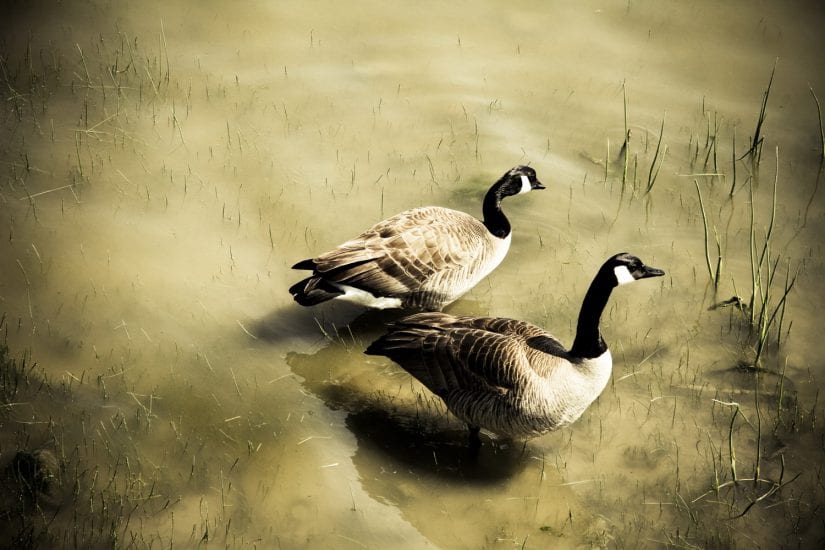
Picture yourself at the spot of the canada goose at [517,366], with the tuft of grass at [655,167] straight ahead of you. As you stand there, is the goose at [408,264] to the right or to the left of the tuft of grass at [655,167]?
left

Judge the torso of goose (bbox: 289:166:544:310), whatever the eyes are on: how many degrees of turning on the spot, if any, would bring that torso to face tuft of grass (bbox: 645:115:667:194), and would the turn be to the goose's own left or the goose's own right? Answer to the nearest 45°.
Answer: approximately 45° to the goose's own left

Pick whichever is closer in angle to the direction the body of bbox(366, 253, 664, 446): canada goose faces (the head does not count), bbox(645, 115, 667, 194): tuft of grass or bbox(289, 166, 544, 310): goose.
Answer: the tuft of grass

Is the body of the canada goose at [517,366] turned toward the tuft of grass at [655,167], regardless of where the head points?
no

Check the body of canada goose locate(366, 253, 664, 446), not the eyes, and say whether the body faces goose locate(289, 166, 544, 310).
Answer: no

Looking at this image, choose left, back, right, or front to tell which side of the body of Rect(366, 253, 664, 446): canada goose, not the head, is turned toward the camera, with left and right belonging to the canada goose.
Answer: right

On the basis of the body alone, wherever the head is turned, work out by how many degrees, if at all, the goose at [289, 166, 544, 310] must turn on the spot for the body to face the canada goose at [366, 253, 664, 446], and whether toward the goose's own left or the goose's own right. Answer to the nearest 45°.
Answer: approximately 45° to the goose's own right

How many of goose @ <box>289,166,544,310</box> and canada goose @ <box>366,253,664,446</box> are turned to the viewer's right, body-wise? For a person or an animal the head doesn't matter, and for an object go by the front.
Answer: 2

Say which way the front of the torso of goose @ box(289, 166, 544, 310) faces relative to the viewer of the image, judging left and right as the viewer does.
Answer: facing to the right of the viewer

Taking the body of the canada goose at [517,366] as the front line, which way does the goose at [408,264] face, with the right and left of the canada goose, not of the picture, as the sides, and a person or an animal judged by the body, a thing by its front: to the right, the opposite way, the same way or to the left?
the same way
